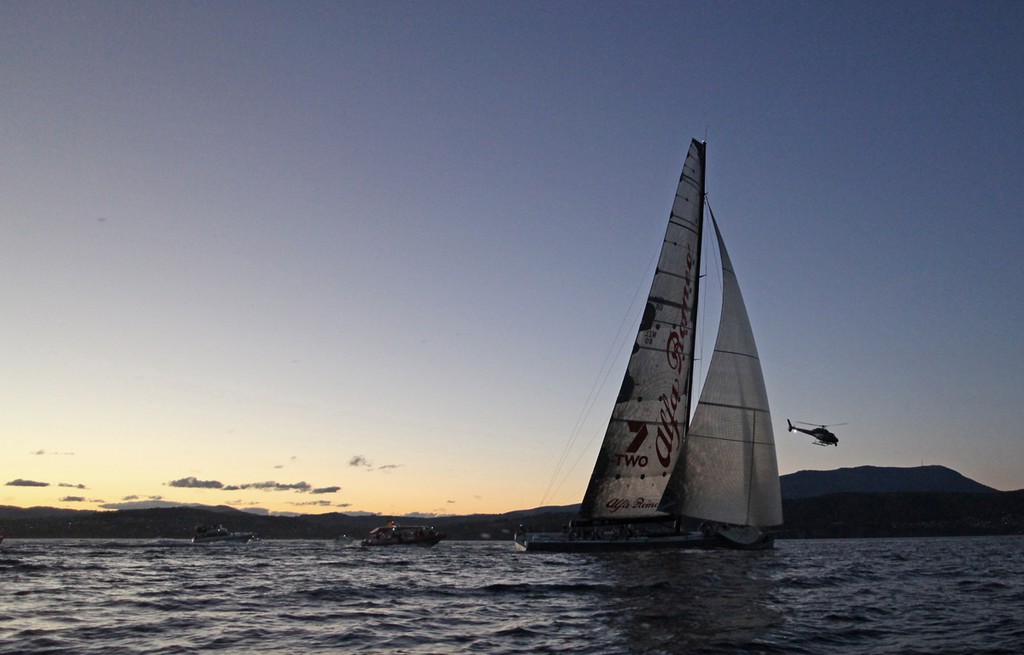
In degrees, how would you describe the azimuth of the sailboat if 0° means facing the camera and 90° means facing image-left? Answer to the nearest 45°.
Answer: approximately 270°
